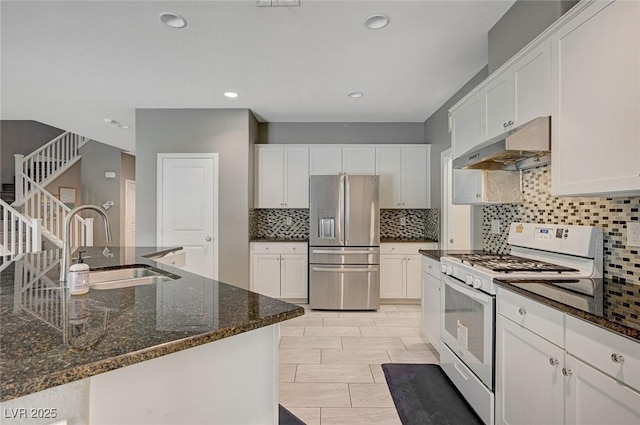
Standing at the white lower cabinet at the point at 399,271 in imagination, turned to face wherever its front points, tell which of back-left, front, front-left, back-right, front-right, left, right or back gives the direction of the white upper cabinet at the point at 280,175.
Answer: right

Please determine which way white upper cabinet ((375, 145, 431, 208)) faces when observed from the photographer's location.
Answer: facing the viewer

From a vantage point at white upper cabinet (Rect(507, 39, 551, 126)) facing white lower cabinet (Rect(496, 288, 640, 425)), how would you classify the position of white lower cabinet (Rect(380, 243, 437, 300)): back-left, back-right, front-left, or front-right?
back-right

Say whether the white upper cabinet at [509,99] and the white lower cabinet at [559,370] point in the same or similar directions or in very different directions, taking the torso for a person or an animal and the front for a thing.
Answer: same or similar directions

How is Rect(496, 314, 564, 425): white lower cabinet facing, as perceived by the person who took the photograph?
facing the viewer and to the left of the viewer

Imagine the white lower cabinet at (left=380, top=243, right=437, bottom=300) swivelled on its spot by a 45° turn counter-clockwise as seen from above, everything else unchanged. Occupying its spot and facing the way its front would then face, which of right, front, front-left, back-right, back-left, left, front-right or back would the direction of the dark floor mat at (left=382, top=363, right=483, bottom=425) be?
front-right

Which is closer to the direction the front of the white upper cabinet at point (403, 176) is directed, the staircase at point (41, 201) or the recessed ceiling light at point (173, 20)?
the recessed ceiling light

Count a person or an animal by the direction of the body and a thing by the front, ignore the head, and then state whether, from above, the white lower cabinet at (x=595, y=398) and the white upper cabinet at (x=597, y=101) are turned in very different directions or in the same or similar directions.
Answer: same or similar directions

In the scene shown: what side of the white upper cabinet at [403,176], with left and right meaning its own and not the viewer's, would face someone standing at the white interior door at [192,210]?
right

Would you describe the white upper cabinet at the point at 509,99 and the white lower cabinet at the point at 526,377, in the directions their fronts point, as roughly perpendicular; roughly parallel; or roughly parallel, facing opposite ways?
roughly parallel

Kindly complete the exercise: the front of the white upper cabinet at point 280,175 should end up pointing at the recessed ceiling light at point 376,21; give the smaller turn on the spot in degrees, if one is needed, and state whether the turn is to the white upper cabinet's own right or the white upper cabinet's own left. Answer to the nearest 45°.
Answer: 0° — it already faces it
